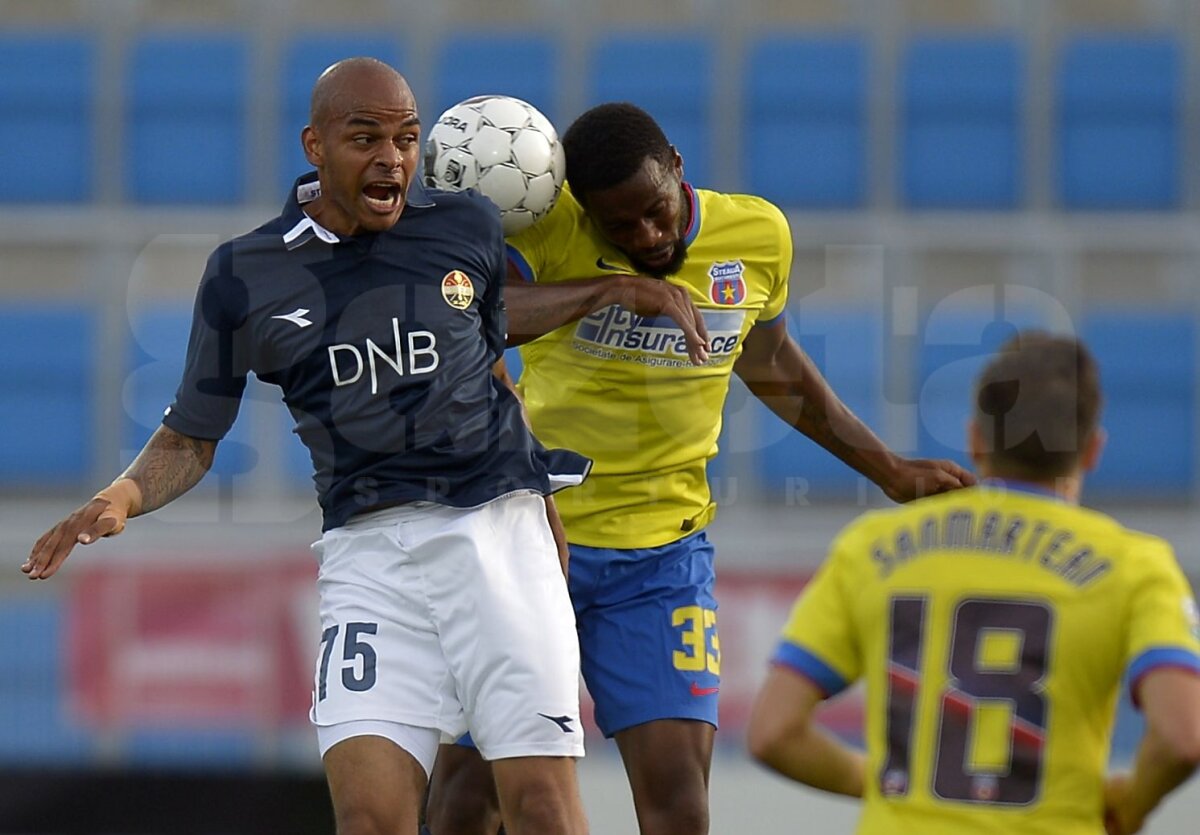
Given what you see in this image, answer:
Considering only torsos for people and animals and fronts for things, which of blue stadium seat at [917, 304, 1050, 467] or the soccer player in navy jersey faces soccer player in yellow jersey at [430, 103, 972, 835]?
the blue stadium seat

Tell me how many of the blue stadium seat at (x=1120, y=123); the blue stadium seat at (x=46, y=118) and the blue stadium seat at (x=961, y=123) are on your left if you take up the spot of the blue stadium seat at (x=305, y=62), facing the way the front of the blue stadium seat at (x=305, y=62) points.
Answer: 2

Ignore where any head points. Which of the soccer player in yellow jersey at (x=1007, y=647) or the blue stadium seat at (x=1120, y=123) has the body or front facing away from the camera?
the soccer player in yellow jersey

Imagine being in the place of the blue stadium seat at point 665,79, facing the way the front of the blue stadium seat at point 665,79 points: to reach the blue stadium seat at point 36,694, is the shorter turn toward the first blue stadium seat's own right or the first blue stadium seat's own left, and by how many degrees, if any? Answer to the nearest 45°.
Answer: approximately 45° to the first blue stadium seat's own right

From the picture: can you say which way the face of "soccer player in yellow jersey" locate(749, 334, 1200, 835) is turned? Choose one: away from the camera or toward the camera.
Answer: away from the camera

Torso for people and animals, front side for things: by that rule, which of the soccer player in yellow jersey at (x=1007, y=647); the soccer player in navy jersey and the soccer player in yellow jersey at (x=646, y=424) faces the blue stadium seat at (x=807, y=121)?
the soccer player in yellow jersey at (x=1007, y=647)

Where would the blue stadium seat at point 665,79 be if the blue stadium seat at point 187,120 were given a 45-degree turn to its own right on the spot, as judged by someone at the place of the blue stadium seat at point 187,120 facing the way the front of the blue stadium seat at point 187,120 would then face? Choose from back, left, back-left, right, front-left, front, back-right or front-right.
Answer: back-left

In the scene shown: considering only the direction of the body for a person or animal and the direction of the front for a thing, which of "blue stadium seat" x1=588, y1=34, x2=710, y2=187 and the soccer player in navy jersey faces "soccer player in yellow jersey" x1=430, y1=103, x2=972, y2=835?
the blue stadium seat

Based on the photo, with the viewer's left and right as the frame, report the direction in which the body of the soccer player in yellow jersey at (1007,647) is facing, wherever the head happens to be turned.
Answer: facing away from the viewer

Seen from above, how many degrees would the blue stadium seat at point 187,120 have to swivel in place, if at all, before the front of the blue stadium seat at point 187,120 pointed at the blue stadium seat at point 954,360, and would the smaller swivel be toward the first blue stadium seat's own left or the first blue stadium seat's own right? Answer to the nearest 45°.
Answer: approximately 45° to the first blue stadium seat's own left

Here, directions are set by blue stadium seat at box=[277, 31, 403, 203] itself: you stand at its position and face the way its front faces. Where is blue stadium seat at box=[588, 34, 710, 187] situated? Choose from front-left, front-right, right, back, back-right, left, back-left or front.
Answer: left
